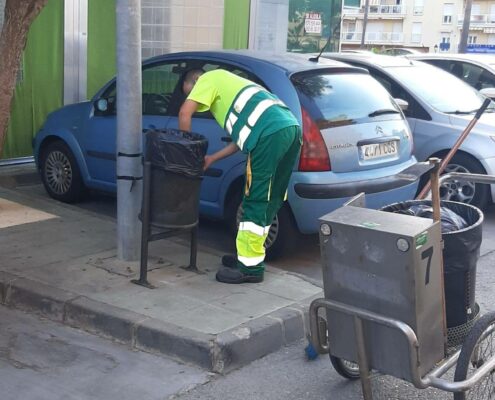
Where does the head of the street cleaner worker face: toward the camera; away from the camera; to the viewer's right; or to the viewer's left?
to the viewer's left

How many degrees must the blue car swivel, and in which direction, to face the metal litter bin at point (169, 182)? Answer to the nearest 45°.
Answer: approximately 90° to its left

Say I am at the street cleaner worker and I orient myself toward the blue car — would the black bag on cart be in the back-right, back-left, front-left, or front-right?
back-right

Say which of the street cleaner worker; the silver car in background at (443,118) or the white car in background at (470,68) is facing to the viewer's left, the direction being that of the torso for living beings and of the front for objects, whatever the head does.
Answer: the street cleaner worker

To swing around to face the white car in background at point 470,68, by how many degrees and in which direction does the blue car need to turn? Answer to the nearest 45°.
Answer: approximately 90° to its right

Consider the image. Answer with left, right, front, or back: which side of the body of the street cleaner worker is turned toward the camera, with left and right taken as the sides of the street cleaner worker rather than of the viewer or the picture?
left
